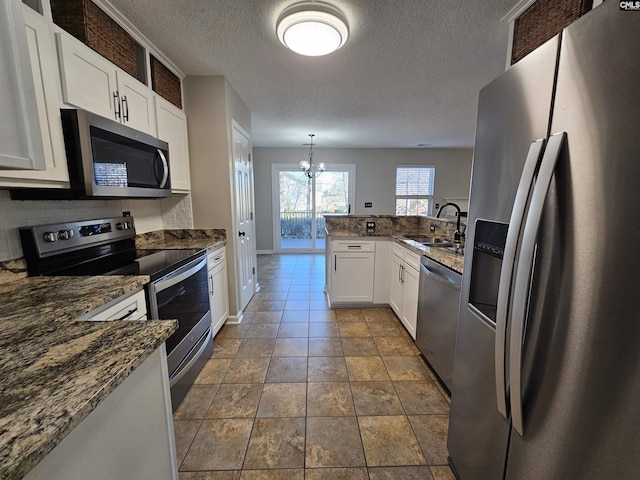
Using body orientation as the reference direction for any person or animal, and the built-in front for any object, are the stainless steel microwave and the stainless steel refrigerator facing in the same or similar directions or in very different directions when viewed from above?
very different directions

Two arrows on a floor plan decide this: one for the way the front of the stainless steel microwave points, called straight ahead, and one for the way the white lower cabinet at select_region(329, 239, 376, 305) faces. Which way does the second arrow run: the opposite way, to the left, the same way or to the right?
to the right

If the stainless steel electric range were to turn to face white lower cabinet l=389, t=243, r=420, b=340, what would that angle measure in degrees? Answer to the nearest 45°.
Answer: approximately 45° to its left

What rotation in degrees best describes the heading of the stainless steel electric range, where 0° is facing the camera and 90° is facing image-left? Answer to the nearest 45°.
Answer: approximately 315°

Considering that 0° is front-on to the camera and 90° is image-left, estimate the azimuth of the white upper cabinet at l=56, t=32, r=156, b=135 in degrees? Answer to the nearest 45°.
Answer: approximately 315°

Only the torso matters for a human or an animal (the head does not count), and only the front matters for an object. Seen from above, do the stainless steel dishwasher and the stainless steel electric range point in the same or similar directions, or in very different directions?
very different directions

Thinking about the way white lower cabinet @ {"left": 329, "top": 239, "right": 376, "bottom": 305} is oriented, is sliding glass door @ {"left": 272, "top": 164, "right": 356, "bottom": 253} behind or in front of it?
behind

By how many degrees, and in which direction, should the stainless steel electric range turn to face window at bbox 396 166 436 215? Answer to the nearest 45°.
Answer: approximately 45° to its left

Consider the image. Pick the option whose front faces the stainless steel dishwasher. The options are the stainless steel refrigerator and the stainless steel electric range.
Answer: the stainless steel electric range

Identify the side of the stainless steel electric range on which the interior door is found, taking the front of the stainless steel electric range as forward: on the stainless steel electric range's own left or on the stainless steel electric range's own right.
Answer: on the stainless steel electric range's own left

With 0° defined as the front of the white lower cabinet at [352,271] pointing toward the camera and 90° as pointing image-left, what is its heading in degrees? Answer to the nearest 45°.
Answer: approximately 0°

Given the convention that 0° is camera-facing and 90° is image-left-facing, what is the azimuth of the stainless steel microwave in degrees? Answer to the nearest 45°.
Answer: approximately 315°

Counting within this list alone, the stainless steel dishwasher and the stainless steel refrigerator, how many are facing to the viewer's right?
0
